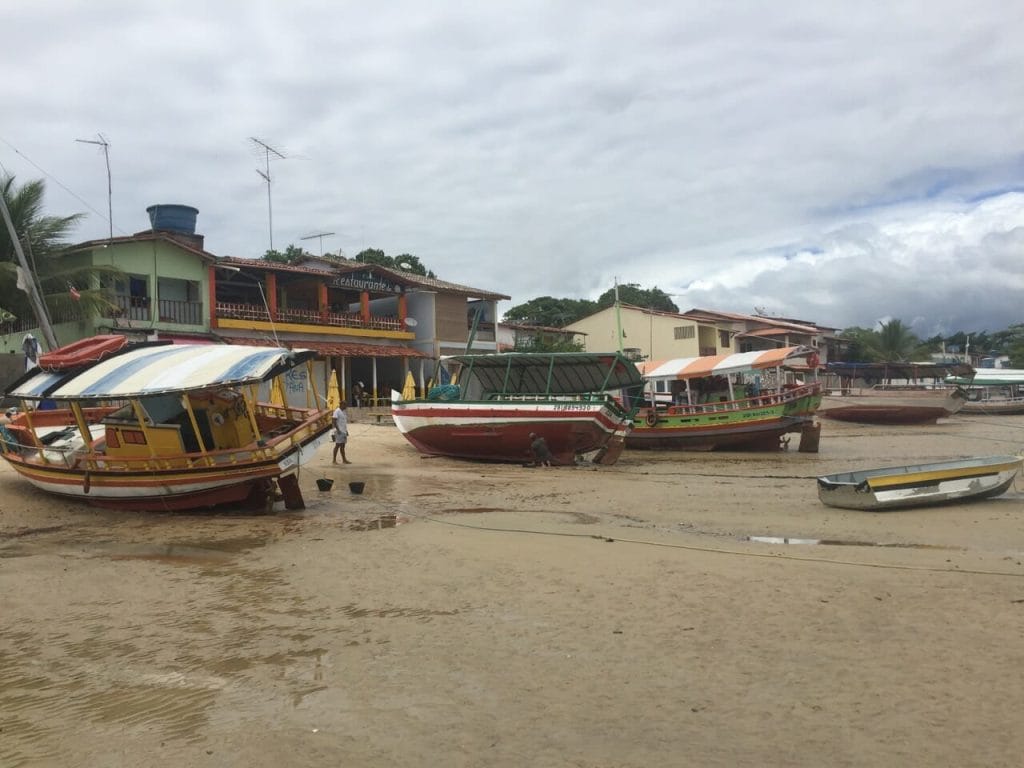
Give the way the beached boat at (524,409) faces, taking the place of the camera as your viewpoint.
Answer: facing to the left of the viewer

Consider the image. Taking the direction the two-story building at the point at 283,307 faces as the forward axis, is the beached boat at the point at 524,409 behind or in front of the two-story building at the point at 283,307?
in front

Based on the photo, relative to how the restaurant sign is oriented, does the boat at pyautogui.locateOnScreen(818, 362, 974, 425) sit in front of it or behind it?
in front

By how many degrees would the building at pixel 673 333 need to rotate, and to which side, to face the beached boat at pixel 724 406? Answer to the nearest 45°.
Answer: approximately 45° to its right

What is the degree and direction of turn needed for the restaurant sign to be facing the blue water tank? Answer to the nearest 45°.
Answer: approximately 135° to its right

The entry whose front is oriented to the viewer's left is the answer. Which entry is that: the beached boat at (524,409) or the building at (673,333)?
the beached boat

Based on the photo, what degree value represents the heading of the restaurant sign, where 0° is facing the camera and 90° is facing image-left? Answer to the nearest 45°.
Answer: approximately 315°

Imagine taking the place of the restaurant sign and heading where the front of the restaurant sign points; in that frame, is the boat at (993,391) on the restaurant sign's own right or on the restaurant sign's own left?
on the restaurant sign's own left

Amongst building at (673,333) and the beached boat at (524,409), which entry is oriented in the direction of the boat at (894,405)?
the building

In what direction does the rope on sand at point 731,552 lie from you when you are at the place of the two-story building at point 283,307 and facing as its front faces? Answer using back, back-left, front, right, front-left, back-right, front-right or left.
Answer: front-right

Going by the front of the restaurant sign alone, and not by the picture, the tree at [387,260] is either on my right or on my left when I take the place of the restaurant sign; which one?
on my left

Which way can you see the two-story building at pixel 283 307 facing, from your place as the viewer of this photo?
facing the viewer and to the right of the viewer

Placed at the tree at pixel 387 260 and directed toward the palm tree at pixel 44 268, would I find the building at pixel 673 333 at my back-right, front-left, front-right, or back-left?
back-left

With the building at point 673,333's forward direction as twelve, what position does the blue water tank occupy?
The blue water tank is roughly at 3 o'clock from the building.
